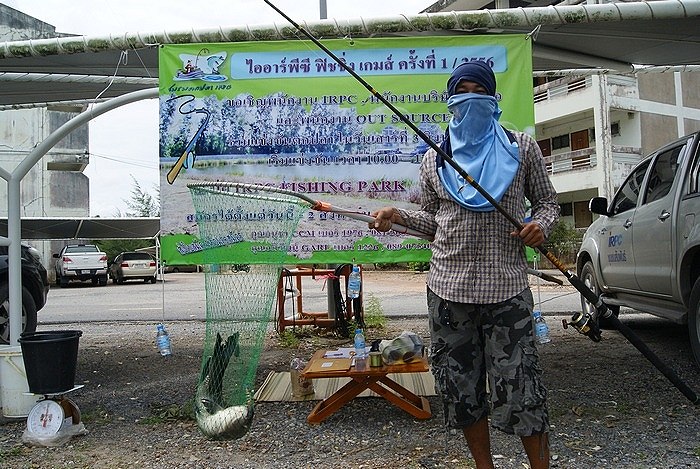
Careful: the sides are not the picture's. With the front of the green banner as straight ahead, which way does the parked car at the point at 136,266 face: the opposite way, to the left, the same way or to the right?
the opposite way

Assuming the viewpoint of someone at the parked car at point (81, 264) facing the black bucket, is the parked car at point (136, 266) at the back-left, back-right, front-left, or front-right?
back-left

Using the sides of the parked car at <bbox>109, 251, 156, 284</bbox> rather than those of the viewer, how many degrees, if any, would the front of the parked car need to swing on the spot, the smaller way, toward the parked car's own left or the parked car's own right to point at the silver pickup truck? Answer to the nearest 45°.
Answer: approximately 180°

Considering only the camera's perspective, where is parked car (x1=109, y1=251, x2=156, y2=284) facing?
facing away from the viewer

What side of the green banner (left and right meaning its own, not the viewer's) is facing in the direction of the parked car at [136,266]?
back

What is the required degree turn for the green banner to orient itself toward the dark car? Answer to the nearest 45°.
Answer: approximately 135° to its right

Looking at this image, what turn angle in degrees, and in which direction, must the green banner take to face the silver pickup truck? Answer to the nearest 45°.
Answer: approximately 90° to its left

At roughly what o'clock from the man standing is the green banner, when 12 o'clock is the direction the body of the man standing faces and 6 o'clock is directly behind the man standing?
The green banner is roughly at 5 o'clock from the man standing.

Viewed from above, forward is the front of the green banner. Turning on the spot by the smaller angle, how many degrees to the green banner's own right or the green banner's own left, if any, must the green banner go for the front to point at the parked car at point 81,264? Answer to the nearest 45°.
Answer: approximately 135° to the green banner's own right
